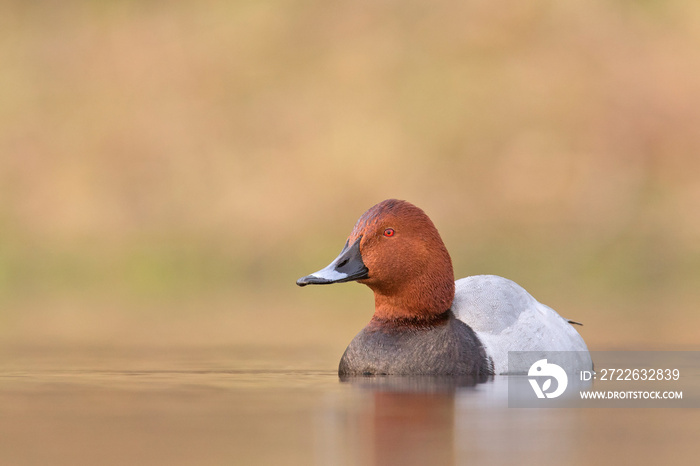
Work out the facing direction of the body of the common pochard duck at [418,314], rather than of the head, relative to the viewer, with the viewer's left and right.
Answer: facing the viewer and to the left of the viewer
